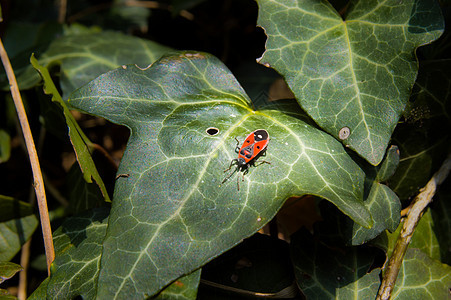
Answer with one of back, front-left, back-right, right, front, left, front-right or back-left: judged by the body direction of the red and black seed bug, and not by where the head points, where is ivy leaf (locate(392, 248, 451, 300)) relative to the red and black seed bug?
back-left

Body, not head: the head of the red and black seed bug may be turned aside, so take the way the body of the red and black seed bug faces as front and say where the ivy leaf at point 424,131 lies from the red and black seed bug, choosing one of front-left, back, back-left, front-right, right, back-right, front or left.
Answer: back

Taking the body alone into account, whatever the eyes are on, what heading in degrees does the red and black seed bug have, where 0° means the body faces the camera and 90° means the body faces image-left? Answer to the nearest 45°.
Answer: approximately 45°

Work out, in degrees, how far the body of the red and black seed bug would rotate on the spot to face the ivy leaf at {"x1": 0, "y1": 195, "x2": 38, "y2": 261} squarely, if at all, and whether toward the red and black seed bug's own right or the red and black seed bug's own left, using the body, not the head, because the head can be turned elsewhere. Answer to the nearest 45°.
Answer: approximately 45° to the red and black seed bug's own right
